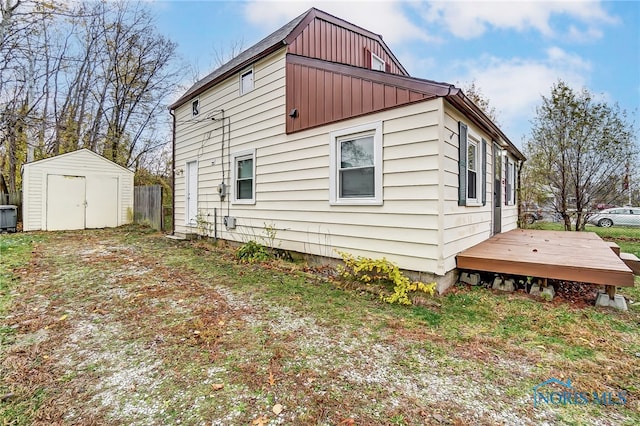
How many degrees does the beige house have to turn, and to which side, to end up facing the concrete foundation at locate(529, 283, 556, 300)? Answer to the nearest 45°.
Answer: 0° — it already faces it

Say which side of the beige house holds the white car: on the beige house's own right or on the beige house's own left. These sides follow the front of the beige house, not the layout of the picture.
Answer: on the beige house's own left

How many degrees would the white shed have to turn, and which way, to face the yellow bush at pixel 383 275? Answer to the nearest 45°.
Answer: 0° — it already faces it

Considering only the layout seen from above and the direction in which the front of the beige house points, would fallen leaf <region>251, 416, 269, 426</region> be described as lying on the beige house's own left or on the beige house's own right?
on the beige house's own right

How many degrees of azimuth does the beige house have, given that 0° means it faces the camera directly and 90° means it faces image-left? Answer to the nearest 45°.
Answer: approximately 315°

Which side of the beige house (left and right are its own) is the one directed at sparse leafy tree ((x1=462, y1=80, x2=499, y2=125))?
left

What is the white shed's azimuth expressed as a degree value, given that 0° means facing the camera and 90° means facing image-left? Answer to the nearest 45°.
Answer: approximately 0°

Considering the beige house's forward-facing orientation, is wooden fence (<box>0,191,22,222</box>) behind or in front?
behind

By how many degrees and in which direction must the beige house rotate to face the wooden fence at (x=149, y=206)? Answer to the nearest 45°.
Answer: approximately 180°
